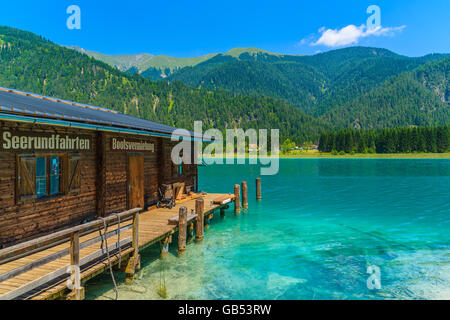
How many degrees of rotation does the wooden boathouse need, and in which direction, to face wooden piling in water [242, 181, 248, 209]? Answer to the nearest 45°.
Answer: approximately 90° to its left

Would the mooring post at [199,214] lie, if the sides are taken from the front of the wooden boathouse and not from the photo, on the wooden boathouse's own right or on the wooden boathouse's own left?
on the wooden boathouse's own left

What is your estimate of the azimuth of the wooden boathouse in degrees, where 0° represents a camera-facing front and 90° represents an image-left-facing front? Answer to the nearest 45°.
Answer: approximately 315°
